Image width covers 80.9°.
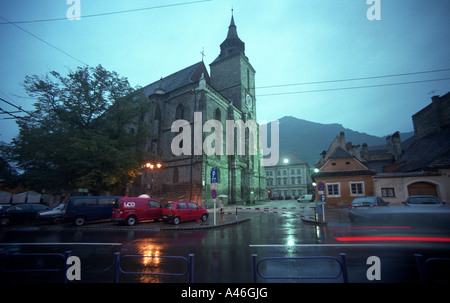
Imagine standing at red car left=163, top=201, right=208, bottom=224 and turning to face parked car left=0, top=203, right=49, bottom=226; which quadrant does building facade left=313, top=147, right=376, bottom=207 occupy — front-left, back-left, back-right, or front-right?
back-right

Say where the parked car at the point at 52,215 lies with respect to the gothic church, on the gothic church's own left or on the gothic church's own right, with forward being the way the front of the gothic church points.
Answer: on the gothic church's own right

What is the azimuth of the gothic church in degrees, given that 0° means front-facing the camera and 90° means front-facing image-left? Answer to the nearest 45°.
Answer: approximately 315°

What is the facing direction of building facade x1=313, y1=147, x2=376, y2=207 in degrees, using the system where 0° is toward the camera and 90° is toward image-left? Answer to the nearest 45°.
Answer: approximately 0°

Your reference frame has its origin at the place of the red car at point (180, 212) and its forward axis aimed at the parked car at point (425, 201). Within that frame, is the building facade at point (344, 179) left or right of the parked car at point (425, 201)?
left
